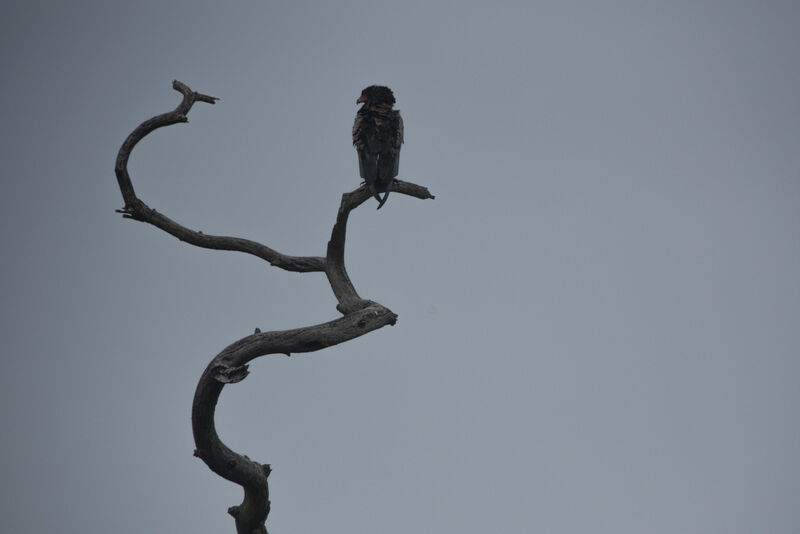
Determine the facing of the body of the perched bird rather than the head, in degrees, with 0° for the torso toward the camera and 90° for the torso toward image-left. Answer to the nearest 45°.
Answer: approximately 180°
